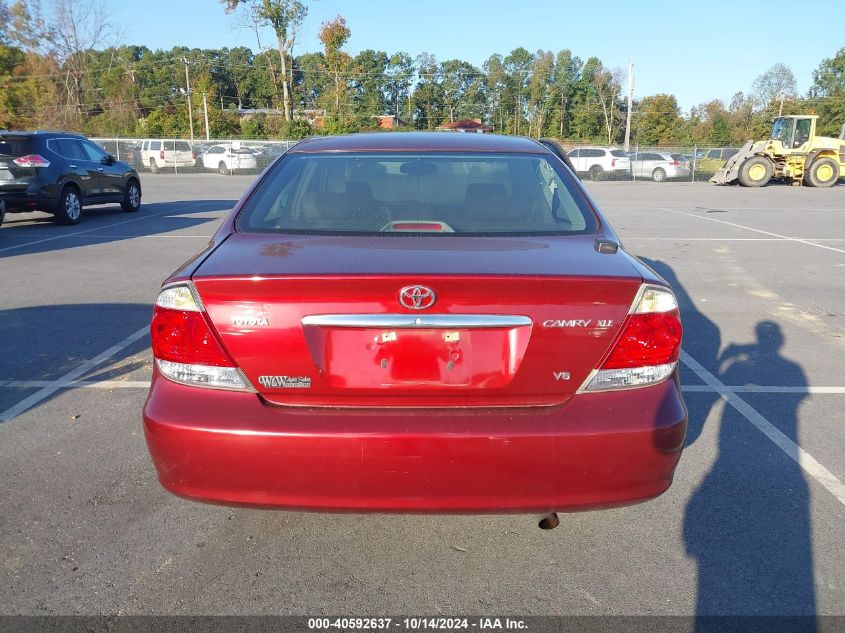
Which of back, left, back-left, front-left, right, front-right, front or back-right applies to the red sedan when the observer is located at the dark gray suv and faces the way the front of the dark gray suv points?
back-right

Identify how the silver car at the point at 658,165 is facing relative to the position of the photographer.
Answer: facing away from the viewer and to the left of the viewer

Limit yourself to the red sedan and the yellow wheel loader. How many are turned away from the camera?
1

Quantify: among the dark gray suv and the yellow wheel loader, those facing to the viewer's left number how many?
1

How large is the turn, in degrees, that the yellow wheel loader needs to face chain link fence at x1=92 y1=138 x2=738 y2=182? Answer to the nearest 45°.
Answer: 0° — it already faces it

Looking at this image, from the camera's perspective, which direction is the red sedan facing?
away from the camera

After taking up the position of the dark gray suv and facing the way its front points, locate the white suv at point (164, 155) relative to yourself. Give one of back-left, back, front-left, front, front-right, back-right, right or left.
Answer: front-left

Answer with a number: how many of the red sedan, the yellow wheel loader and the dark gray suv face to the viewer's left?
1

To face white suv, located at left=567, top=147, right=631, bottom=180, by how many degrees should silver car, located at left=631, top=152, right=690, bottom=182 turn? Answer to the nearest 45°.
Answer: approximately 45° to its left

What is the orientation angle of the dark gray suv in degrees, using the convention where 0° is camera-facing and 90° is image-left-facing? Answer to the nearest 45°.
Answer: approximately 225°

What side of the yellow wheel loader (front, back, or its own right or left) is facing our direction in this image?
left

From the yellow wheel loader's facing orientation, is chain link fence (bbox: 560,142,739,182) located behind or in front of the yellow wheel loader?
in front

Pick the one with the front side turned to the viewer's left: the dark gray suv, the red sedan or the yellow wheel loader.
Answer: the yellow wheel loader

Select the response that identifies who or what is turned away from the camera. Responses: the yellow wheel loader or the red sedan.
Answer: the red sedan
